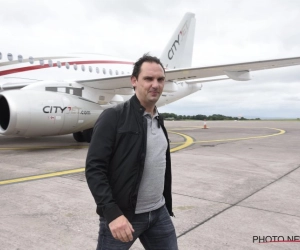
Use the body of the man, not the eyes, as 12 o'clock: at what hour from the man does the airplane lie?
The airplane is roughly at 7 o'clock from the man.

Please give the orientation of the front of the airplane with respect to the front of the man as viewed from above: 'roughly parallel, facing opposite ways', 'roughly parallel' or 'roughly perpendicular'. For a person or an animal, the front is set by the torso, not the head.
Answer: roughly perpendicular

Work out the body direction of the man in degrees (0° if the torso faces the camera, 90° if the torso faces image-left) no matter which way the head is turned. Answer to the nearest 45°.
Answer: approximately 315°

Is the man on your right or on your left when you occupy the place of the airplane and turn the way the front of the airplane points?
on your left

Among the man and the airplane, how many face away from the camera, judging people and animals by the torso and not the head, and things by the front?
0

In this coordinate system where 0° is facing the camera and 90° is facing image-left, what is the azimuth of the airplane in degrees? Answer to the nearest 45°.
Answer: approximately 45°
